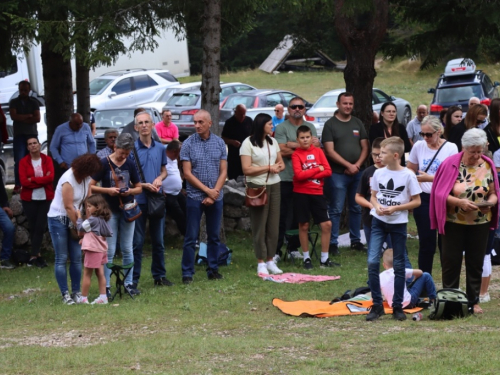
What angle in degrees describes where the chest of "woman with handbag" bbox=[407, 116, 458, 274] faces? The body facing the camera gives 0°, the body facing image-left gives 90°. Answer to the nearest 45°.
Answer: approximately 45°

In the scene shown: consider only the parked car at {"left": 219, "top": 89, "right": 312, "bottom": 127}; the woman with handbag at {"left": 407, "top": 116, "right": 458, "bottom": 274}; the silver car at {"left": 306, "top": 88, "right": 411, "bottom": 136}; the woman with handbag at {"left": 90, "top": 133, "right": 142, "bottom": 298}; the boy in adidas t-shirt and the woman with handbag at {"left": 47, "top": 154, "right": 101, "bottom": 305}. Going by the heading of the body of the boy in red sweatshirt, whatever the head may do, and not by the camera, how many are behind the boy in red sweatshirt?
2

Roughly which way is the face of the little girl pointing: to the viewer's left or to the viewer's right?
to the viewer's left

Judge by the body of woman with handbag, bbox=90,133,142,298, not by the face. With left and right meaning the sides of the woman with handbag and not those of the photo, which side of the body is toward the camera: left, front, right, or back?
front

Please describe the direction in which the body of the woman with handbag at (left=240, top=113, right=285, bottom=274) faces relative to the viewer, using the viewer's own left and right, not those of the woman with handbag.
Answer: facing the viewer and to the right of the viewer

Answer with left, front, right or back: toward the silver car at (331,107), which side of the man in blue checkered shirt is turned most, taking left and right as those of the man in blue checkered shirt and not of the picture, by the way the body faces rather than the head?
back

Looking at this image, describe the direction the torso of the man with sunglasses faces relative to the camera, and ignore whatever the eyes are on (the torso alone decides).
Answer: toward the camera

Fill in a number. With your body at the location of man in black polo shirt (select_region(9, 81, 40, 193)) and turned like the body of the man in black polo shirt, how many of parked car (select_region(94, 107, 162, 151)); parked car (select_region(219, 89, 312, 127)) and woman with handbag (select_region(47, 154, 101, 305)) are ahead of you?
1

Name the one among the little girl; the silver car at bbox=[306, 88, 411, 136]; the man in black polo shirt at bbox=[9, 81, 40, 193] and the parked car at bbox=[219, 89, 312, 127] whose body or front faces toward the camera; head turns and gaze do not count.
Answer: the man in black polo shirt

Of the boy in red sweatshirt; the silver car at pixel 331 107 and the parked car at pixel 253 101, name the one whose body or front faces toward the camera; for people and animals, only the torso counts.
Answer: the boy in red sweatshirt

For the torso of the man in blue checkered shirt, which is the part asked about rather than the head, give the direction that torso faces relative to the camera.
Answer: toward the camera

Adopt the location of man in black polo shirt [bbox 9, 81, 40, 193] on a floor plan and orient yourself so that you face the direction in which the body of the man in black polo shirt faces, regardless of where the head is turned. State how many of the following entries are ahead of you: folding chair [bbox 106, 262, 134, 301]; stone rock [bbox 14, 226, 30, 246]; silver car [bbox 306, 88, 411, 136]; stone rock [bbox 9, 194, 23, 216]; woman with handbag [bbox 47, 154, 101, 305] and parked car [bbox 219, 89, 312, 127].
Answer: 4

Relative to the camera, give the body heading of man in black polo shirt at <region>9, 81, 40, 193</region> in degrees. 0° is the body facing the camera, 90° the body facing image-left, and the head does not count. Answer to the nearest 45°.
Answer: approximately 0°
